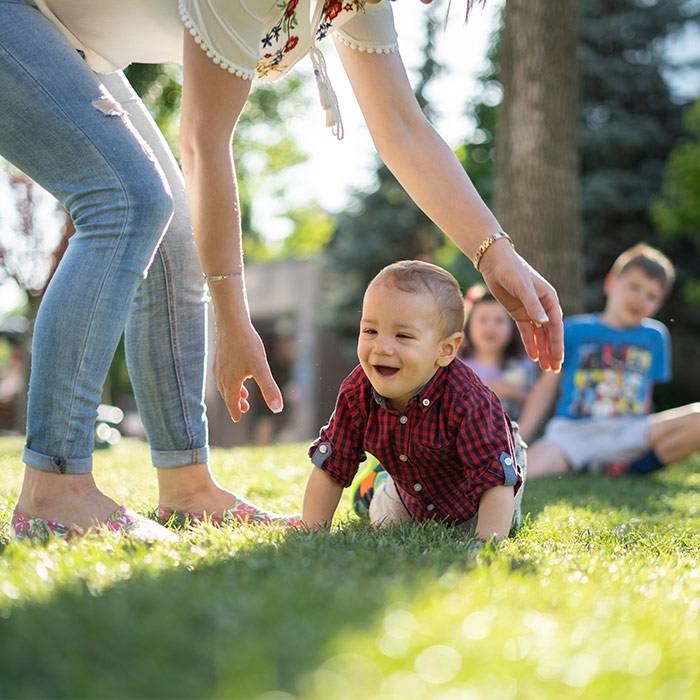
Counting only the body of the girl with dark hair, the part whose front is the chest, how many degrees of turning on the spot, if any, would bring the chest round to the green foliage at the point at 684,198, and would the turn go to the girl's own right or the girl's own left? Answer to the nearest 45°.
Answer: approximately 180°

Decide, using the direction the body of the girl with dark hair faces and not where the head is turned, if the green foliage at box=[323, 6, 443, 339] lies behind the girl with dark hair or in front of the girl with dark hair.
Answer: behind

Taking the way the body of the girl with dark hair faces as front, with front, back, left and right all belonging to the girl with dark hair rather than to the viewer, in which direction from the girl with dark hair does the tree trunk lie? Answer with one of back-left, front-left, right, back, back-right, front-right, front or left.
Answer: back

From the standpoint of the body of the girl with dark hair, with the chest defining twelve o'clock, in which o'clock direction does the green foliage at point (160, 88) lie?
The green foliage is roughly at 5 o'clock from the girl with dark hair.

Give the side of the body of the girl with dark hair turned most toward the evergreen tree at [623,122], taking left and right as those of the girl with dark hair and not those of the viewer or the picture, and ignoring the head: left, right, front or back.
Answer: back

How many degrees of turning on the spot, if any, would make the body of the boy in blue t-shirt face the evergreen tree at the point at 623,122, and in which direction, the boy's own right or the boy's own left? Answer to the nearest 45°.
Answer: approximately 180°

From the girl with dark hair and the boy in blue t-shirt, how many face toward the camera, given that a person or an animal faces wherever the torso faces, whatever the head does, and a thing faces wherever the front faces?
2
